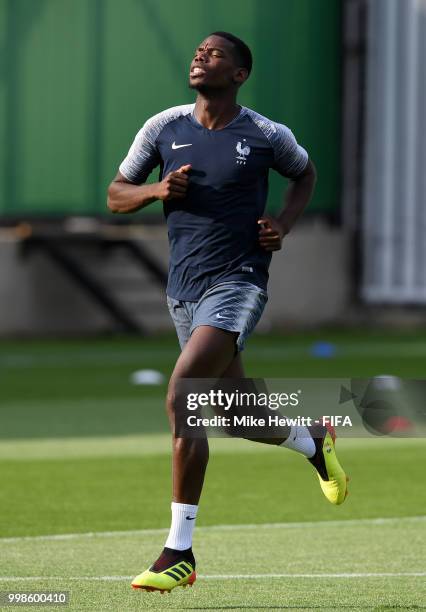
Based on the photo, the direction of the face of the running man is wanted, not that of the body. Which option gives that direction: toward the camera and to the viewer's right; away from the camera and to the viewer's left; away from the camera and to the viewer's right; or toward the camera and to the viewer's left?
toward the camera and to the viewer's left

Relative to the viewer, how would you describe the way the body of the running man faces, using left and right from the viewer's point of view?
facing the viewer and to the left of the viewer
